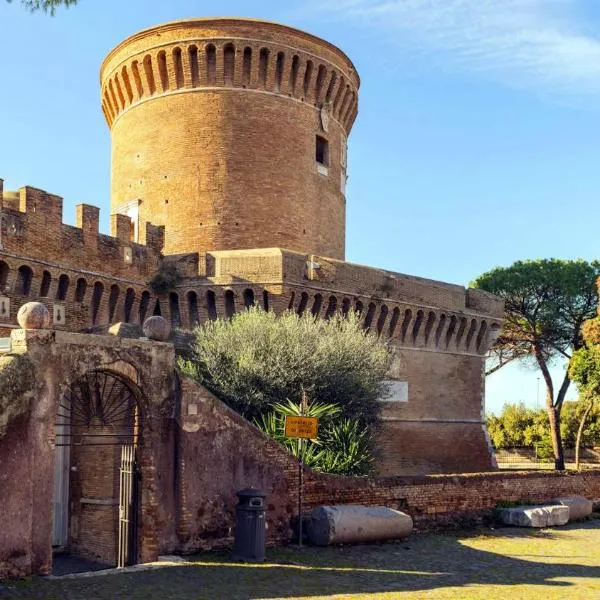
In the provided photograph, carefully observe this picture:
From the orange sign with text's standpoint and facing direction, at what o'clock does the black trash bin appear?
The black trash bin is roughly at 1 o'clock from the orange sign with text.

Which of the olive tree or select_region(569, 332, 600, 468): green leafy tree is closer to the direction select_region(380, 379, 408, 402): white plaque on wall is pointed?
the olive tree

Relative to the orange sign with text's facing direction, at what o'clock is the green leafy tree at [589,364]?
The green leafy tree is roughly at 7 o'clock from the orange sign with text.

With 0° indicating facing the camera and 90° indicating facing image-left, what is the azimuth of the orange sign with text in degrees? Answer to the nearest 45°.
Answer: approximately 0°

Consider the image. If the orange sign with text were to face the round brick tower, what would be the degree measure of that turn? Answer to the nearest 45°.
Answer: approximately 180°

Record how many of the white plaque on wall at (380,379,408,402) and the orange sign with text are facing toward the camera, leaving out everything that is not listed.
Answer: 2

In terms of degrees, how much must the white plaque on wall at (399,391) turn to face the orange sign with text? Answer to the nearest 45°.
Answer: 0° — it already faces it

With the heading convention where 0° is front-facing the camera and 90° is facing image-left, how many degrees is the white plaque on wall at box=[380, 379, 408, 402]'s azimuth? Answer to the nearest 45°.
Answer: approximately 0°

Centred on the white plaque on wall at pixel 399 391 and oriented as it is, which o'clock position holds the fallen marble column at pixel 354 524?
The fallen marble column is roughly at 12 o'clock from the white plaque on wall.

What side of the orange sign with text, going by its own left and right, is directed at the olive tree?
back
